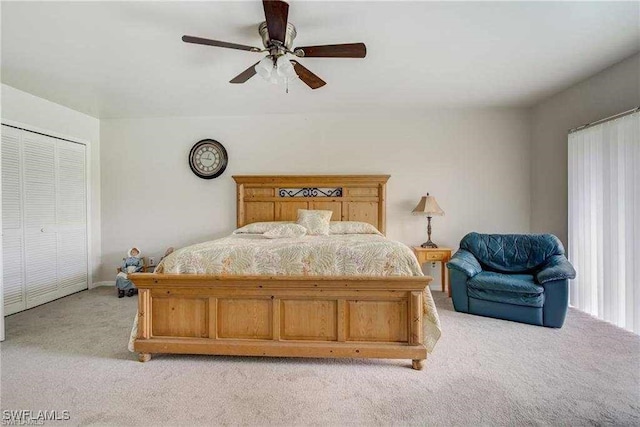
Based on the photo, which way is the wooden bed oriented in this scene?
toward the camera

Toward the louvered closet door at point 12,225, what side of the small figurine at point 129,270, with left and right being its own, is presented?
right

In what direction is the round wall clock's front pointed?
toward the camera

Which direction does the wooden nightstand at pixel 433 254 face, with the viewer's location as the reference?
facing the viewer

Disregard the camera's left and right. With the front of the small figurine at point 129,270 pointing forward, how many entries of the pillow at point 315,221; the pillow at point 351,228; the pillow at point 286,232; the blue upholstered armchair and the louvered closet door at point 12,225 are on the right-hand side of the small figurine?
1

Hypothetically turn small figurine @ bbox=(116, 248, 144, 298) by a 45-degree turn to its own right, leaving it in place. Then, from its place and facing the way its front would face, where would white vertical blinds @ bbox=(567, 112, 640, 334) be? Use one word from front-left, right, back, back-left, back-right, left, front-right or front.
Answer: left

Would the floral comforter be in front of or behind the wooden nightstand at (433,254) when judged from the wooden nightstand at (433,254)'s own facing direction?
in front

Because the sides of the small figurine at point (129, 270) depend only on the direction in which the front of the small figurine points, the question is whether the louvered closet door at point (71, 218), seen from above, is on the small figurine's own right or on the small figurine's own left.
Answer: on the small figurine's own right

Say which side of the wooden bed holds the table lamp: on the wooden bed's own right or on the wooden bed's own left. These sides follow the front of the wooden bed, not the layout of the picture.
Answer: on the wooden bed's own left

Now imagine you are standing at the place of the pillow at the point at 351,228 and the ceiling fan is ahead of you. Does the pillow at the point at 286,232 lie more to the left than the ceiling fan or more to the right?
right

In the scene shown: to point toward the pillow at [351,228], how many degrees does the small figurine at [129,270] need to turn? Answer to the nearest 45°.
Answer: approximately 45° to its left

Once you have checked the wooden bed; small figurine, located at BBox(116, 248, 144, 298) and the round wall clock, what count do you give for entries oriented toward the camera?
3

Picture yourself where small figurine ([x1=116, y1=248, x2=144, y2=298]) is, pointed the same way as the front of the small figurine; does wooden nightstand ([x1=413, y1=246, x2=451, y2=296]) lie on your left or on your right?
on your left

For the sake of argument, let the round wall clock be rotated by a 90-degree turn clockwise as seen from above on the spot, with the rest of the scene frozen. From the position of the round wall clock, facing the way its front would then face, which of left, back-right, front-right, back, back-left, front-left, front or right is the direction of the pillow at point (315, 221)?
back-left

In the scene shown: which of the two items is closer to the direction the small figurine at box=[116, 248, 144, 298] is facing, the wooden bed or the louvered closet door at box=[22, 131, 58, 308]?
the wooden bed

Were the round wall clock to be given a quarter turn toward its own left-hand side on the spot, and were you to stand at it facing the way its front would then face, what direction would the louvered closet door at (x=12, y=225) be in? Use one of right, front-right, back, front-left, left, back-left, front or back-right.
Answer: back

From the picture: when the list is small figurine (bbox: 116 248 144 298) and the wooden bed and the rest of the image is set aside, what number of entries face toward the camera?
2

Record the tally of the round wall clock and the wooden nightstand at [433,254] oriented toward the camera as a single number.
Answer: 2

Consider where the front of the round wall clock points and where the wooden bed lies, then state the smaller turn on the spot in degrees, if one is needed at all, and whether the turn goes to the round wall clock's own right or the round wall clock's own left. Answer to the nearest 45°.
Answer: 0° — it already faces it
